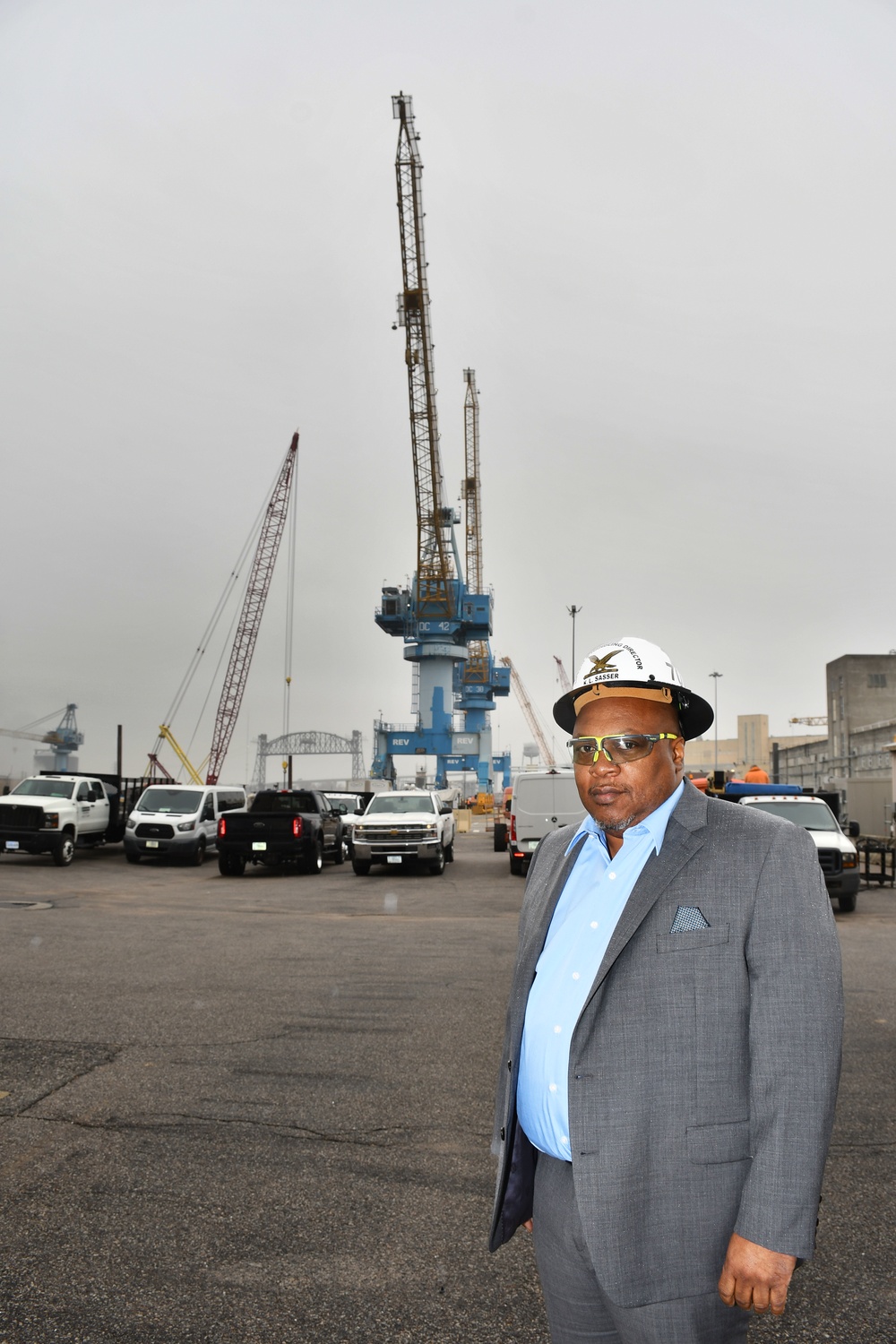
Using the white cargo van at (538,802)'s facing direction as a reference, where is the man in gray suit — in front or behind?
behind

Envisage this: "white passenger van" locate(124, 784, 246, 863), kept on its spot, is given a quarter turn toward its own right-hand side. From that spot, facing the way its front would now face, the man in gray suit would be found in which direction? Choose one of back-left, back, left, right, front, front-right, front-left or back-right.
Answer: back-left

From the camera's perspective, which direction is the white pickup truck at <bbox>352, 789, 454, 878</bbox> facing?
toward the camera

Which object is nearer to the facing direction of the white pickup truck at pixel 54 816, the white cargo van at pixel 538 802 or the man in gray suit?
the man in gray suit

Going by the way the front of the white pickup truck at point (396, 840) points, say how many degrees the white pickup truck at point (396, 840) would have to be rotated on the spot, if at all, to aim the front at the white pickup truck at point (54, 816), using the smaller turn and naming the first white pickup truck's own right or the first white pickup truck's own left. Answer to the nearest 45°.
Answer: approximately 90° to the first white pickup truck's own right

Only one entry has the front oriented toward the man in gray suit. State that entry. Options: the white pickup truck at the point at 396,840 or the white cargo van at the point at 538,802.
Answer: the white pickup truck

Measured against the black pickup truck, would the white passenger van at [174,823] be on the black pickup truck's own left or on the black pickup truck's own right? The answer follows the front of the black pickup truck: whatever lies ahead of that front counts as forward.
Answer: on the black pickup truck's own left

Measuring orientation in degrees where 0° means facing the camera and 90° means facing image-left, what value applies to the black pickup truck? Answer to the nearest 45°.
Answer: approximately 225°

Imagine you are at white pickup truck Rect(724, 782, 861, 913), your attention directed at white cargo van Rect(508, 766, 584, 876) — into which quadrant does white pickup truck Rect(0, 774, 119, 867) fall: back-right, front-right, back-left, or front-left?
front-left

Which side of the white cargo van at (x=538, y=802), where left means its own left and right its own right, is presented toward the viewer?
back

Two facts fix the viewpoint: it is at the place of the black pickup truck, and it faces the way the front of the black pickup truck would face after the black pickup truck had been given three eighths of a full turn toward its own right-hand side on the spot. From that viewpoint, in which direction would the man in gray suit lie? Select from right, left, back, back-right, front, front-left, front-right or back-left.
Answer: front

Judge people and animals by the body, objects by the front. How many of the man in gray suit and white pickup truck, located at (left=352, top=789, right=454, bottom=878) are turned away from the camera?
0

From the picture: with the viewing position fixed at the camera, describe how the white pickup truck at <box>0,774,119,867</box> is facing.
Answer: facing the viewer and to the left of the viewer

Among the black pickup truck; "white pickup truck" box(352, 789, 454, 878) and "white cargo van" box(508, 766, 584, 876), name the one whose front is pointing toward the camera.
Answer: the white pickup truck

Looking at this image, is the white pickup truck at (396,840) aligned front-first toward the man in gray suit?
yes

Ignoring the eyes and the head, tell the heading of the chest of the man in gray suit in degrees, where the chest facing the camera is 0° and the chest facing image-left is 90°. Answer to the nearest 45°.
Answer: approximately 45°

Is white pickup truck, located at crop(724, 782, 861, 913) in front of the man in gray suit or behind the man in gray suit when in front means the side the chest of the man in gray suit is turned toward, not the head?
behind

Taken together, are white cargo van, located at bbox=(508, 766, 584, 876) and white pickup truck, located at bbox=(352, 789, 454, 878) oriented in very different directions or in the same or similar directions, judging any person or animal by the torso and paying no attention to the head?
very different directions
